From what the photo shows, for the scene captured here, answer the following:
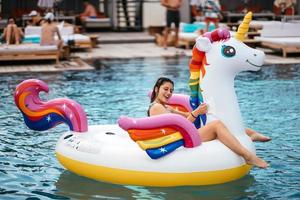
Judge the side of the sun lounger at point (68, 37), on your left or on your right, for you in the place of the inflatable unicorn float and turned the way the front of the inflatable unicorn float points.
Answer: on your left

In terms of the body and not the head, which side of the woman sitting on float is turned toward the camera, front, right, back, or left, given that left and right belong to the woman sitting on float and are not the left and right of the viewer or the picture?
right

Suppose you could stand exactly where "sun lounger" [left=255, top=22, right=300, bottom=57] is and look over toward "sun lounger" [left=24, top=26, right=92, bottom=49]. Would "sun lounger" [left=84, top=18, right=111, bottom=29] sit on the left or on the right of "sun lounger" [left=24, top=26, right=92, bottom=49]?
right

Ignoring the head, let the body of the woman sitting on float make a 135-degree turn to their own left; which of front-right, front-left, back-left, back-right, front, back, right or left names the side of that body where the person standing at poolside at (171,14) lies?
front-right

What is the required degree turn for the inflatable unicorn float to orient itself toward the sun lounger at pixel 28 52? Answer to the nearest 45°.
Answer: approximately 90° to its left

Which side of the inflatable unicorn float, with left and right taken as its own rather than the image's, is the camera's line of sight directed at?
right

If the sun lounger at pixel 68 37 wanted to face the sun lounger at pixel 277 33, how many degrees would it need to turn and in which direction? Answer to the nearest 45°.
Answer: approximately 45° to its left

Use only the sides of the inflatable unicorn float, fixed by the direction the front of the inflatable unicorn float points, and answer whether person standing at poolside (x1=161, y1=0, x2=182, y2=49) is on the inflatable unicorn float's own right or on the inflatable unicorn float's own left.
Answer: on the inflatable unicorn float's own left
